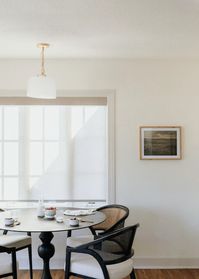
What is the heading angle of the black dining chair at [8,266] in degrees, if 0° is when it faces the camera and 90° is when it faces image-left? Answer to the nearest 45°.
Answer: approximately 225°

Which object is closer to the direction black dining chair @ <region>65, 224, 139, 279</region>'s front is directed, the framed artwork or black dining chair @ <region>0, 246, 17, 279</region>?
the black dining chair

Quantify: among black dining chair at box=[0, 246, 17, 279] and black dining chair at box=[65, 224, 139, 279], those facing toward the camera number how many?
0

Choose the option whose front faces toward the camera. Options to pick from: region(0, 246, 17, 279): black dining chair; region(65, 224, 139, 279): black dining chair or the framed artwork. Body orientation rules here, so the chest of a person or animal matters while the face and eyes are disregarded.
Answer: the framed artwork

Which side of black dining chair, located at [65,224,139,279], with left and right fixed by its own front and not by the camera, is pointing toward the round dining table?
front

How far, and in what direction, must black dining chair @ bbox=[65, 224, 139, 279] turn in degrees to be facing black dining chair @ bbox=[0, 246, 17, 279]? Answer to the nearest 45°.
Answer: approximately 45° to its left

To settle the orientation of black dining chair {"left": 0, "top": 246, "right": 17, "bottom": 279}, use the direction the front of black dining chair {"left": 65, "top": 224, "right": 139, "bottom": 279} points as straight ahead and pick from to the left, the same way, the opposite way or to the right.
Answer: to the right

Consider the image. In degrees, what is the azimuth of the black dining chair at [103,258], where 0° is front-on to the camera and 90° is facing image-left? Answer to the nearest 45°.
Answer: approximately 135°

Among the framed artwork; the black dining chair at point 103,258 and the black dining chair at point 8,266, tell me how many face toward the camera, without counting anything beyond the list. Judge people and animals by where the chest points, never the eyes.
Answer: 1

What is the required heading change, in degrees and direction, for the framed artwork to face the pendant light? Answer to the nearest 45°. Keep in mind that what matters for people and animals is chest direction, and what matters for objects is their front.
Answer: approximately 45° to its right
